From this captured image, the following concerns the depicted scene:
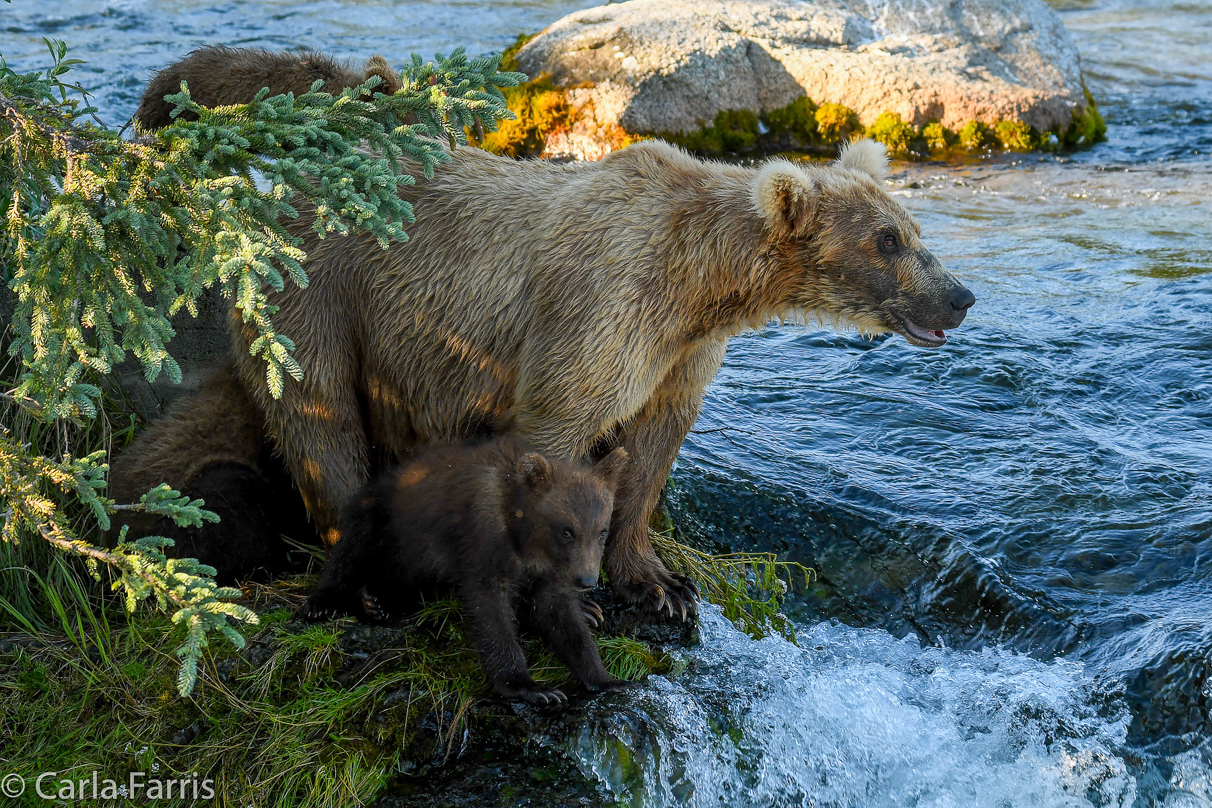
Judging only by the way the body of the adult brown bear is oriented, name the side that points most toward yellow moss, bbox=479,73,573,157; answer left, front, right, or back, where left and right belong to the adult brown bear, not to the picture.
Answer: left

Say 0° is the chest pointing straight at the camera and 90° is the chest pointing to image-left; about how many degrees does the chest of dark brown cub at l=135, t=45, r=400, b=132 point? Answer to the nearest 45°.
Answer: approximately 270°

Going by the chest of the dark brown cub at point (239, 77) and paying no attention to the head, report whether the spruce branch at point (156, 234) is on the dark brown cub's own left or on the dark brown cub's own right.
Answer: on the dark brown cub's own right

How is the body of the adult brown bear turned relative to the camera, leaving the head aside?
to the viewer's right

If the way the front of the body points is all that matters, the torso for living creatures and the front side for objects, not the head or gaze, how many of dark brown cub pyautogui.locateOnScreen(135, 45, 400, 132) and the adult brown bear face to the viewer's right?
2

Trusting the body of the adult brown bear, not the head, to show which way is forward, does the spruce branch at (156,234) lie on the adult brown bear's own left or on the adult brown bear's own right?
on the adult brown bear's own right
